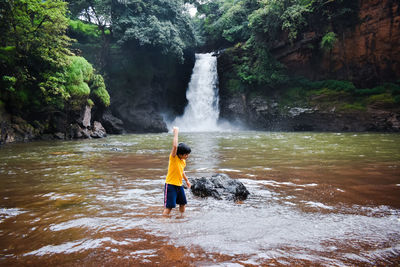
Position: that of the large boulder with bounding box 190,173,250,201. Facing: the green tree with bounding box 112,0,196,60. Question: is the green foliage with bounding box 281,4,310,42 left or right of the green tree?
right

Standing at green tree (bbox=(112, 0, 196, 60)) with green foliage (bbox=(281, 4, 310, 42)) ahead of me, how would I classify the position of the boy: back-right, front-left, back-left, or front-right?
front-right

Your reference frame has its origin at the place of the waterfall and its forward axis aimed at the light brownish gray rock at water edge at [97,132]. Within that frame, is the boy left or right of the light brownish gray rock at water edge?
left

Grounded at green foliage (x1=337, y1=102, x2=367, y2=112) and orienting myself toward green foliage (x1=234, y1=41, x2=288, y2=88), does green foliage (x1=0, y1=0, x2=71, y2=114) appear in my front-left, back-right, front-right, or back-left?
front-left

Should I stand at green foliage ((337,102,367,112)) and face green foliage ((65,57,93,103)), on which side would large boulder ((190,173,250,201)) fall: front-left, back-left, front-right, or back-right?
front-left

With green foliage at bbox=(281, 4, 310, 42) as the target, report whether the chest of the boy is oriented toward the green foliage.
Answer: no
